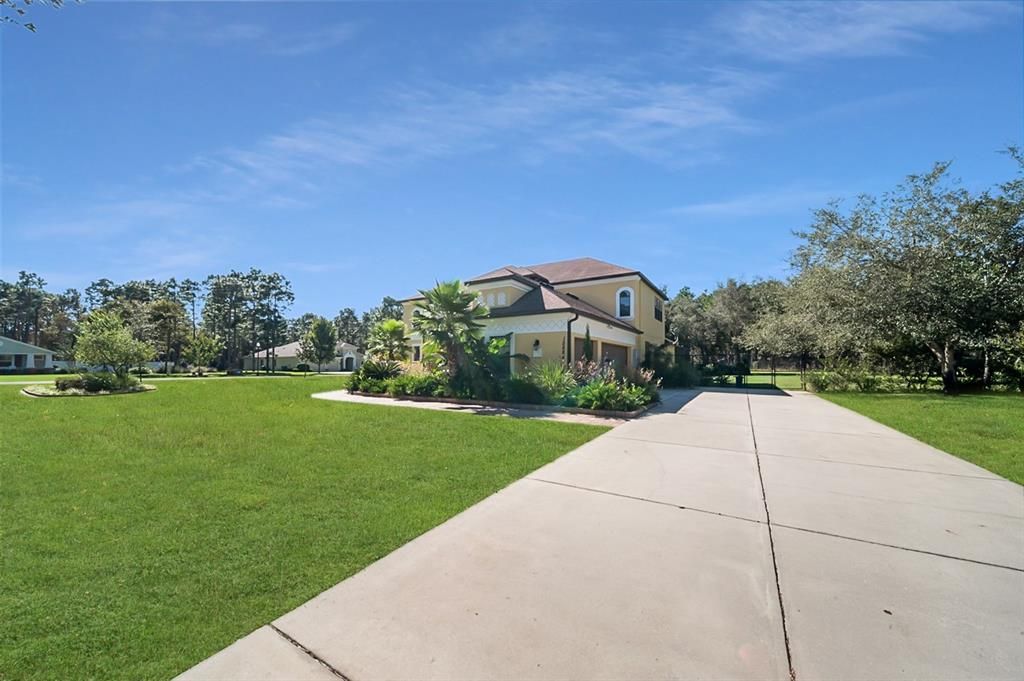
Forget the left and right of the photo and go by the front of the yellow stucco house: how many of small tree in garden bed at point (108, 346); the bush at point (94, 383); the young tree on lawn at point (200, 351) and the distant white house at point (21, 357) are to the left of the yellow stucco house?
0

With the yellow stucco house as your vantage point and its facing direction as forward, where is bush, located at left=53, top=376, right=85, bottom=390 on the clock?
The bush is roughly at 1 o'clock from the yellow stucco house.

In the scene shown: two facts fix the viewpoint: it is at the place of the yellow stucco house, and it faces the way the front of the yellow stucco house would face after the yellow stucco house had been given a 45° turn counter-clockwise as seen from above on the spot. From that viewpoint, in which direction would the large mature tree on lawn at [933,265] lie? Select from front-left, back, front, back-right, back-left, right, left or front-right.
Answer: left

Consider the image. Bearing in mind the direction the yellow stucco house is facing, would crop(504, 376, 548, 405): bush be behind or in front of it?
in front

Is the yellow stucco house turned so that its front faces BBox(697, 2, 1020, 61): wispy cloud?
no

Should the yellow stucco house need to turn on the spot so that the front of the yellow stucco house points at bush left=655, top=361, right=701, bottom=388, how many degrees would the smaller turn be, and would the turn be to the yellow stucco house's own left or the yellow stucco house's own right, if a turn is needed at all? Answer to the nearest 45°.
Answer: approximately 180°

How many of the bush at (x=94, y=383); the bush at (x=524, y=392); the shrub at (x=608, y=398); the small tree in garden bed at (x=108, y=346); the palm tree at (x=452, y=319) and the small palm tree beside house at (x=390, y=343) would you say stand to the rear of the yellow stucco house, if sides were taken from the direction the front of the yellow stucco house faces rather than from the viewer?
0

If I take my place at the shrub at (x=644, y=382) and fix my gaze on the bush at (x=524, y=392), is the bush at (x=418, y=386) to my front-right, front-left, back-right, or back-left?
front-right

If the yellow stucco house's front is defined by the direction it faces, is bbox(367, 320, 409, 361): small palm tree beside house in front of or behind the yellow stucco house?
in front

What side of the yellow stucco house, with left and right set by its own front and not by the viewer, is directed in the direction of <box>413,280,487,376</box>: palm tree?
front

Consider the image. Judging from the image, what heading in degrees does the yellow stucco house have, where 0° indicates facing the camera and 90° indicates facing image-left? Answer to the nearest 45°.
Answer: approximately 45°
